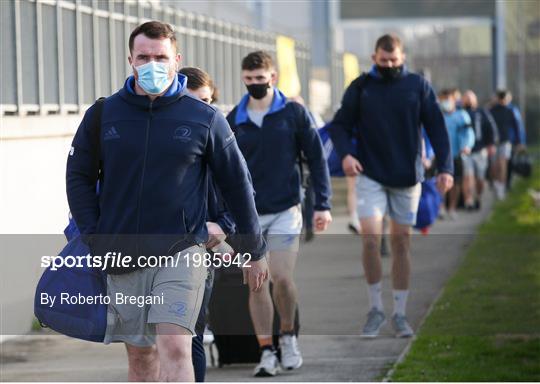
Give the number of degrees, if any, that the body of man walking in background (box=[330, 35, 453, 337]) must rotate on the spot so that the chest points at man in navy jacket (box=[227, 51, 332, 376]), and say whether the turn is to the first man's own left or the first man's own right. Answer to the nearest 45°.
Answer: approximately 45° to the first man's own right

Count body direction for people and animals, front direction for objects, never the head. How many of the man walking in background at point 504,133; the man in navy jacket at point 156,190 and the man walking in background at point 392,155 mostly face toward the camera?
3

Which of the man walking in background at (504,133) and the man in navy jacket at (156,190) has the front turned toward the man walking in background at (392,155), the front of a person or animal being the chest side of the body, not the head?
the man walking in background at (504,133)

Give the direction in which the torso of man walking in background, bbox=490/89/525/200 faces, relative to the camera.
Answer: toward the camera

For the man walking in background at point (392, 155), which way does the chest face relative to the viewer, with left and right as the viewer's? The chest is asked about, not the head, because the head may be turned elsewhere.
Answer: facing the viewer

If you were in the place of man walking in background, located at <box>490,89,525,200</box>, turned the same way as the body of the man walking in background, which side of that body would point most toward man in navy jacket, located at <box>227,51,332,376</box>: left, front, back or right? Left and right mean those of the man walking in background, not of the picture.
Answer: front

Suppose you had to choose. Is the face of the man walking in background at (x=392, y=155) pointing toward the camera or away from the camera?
toward the camera

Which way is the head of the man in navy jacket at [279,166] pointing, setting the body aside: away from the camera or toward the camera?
toward the camera

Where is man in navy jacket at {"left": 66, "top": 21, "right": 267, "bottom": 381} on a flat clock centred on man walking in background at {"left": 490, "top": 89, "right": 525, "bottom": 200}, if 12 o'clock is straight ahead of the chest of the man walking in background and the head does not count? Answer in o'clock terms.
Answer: The man in navy jacket is roughly at 12 o'clock from the man walking in background.

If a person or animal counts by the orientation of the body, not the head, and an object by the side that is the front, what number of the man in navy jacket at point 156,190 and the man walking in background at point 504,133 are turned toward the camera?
2

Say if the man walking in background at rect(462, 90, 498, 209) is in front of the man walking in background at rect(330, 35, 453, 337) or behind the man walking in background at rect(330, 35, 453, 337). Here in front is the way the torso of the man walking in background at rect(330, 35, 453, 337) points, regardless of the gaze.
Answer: behind

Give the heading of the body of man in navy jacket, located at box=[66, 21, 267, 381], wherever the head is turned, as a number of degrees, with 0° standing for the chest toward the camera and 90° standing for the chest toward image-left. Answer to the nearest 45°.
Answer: approximately 0°

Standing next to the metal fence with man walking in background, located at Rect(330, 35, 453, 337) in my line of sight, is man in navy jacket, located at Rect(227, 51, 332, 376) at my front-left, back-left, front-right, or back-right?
front-right

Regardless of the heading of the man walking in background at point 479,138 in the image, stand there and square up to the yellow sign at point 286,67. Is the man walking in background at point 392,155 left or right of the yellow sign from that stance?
left
